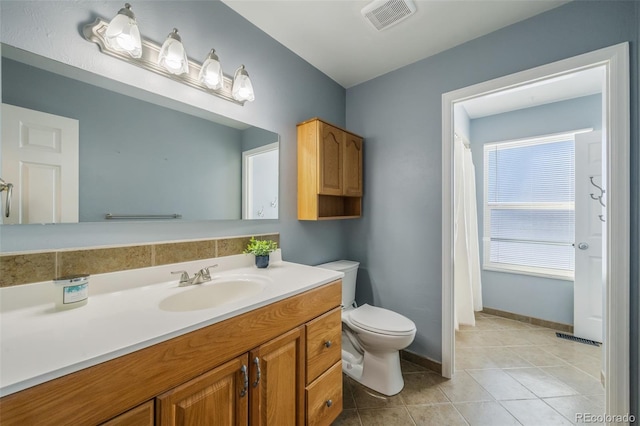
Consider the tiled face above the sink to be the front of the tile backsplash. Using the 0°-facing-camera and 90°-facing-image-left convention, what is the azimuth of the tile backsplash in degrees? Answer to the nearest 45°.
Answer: approximately 315°

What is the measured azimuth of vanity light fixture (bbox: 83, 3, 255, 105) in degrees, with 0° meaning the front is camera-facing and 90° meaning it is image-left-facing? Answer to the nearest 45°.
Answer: approximately 315°

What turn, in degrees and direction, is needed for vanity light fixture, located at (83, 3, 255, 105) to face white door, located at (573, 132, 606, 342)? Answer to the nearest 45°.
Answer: approximately 45° to its left

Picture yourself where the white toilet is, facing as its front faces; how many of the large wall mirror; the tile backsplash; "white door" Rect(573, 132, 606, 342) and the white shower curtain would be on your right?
2

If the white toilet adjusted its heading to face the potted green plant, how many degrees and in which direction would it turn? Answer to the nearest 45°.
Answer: approximately 90° to its right

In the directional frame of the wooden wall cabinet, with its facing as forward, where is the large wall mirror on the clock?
The large wall mirror is roughly at 3 o'clock from the wooden wall cabinet.
